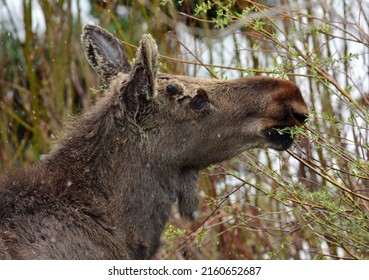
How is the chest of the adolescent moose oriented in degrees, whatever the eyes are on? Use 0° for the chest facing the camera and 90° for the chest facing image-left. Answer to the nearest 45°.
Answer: approximately 270°
